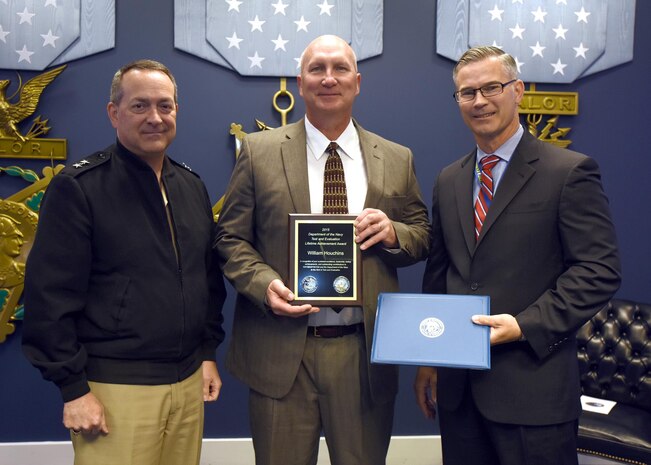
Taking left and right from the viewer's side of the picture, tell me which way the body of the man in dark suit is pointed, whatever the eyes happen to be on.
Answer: facing the viewer and to the left of the viewer

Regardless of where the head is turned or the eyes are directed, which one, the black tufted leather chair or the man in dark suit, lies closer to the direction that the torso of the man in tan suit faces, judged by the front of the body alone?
the man in dark suit

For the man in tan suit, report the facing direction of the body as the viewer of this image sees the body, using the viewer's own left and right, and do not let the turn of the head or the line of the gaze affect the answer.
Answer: facing the viewer

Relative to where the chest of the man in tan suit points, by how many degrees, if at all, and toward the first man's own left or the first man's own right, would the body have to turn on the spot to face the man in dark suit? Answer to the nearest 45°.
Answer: approximately 90° to the first man's own left

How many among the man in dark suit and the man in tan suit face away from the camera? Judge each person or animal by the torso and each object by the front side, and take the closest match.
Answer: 0

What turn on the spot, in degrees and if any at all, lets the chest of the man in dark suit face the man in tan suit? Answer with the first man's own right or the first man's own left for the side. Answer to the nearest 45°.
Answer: approximately 45° to the first man's own right

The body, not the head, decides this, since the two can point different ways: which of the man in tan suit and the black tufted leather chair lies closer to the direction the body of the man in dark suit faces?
the man in tan suit
